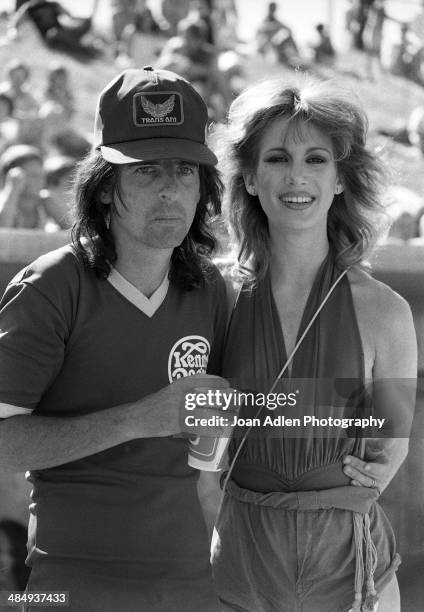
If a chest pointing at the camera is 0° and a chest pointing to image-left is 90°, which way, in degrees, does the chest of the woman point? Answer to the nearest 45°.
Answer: approximately 0°

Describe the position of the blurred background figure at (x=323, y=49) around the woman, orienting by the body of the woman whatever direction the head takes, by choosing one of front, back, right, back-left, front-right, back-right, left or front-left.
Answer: back

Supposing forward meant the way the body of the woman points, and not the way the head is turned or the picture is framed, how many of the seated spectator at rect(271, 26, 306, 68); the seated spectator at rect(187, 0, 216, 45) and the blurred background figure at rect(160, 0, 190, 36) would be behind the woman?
3

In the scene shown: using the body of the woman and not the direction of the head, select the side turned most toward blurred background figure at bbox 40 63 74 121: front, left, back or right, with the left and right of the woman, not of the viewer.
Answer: back

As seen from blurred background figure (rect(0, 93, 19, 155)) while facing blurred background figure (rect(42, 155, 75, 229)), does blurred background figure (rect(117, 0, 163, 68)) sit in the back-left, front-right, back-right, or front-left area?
back-left

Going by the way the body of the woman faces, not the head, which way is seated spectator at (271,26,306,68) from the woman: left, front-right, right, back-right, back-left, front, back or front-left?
back

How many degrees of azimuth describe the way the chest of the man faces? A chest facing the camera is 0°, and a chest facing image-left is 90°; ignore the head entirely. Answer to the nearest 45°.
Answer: approximately 315°

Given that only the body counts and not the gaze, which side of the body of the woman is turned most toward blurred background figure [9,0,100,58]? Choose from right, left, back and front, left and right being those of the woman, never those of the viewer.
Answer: back

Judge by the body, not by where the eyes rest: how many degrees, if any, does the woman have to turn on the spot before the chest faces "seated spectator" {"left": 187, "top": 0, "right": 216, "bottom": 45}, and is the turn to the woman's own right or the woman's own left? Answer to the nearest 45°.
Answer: approximately 180°

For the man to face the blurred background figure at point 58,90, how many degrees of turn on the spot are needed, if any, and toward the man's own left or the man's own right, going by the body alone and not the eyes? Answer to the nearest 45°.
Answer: approximately 135° to the man's own left
